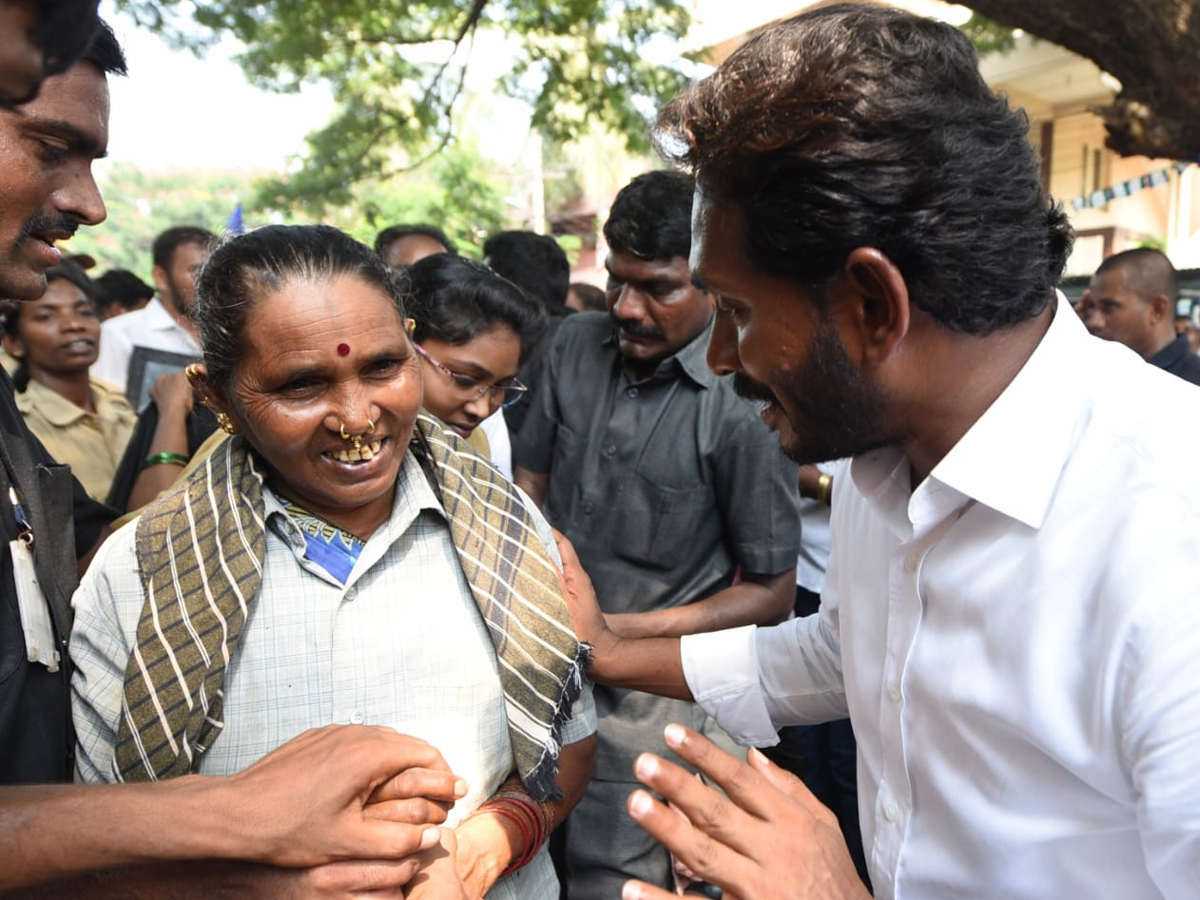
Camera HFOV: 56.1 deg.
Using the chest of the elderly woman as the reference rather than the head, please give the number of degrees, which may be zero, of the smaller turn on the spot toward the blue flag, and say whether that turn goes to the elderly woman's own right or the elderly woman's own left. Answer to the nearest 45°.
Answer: approximately 180°

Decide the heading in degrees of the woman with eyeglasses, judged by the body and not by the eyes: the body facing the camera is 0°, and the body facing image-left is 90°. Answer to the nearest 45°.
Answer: approximately 315°

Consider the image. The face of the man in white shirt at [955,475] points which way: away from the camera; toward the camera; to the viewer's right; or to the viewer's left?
to the viewer's left

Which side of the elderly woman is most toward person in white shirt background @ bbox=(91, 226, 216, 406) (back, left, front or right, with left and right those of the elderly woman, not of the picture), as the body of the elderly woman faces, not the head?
back

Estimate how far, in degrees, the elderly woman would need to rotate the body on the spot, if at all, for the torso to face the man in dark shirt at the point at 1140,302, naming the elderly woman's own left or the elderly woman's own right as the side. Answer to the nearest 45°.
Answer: approximately 135° to the elderly woman's own left

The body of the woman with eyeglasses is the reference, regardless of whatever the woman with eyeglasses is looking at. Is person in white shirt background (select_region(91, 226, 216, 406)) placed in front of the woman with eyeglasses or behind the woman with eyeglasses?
behind

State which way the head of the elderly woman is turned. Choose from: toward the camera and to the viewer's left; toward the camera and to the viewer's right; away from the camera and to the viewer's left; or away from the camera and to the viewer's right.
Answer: toward the camera and to the viewer's right

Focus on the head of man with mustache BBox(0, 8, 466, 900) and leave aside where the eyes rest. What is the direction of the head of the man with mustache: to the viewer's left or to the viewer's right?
to the viewer's right
